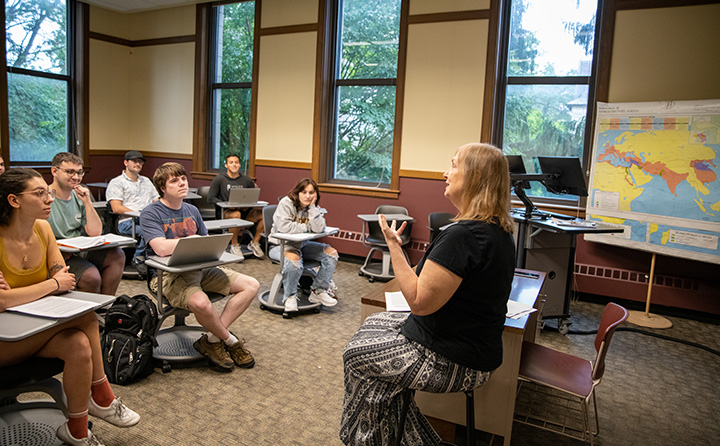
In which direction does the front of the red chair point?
to the viewer's left

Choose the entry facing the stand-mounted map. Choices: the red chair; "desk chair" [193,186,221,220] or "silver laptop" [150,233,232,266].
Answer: the desk chair

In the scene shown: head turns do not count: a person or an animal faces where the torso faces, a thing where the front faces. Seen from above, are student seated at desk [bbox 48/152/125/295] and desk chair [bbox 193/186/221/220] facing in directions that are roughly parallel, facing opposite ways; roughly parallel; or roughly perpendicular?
roughly parallel

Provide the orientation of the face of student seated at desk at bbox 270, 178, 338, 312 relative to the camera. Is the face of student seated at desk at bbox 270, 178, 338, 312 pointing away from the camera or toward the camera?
toward the camera

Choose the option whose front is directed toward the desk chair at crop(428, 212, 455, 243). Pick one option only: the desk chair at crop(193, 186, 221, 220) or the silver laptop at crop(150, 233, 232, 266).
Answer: the desk chair at crop(193, 186, 221, 220)

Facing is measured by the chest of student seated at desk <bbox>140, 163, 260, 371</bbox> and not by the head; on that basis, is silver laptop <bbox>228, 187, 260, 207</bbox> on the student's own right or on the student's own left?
on the student's own left

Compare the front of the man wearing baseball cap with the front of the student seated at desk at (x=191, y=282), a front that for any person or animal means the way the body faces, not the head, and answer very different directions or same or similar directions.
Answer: same or similar directions

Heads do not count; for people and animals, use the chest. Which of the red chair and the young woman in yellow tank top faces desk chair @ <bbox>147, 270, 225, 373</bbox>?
the red chair

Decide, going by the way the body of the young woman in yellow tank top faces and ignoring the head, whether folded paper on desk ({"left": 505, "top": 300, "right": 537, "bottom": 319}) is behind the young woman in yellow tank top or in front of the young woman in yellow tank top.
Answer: in front

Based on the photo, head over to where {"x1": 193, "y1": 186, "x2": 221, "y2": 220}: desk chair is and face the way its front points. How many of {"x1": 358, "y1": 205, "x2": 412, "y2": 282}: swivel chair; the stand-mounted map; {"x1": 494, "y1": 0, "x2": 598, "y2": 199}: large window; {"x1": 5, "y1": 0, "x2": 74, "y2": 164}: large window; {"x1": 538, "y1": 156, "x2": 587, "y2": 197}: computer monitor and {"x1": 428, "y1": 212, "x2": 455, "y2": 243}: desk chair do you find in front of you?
5

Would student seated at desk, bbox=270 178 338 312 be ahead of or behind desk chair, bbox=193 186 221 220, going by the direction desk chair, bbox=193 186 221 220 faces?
ahead

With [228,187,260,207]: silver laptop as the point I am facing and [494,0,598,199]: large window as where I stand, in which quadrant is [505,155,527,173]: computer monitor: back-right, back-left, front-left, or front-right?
front-left

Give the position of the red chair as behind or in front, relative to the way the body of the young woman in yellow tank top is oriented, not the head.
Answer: in front

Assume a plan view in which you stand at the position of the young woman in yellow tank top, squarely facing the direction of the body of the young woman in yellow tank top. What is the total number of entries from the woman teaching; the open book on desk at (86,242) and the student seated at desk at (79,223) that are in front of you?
1

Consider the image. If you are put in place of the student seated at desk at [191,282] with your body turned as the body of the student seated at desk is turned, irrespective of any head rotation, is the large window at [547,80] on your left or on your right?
on your left

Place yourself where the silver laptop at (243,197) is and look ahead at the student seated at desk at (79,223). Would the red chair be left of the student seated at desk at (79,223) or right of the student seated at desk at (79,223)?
left

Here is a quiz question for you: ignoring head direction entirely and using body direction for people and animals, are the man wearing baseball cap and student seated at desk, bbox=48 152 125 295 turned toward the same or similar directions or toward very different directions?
same or similar directions

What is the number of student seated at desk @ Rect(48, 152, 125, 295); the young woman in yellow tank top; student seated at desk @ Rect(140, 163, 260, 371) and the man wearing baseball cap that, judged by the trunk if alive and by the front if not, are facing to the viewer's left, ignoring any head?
0

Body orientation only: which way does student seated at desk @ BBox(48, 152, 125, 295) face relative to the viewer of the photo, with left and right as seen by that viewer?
facing the viewer and to the right of the viewer
